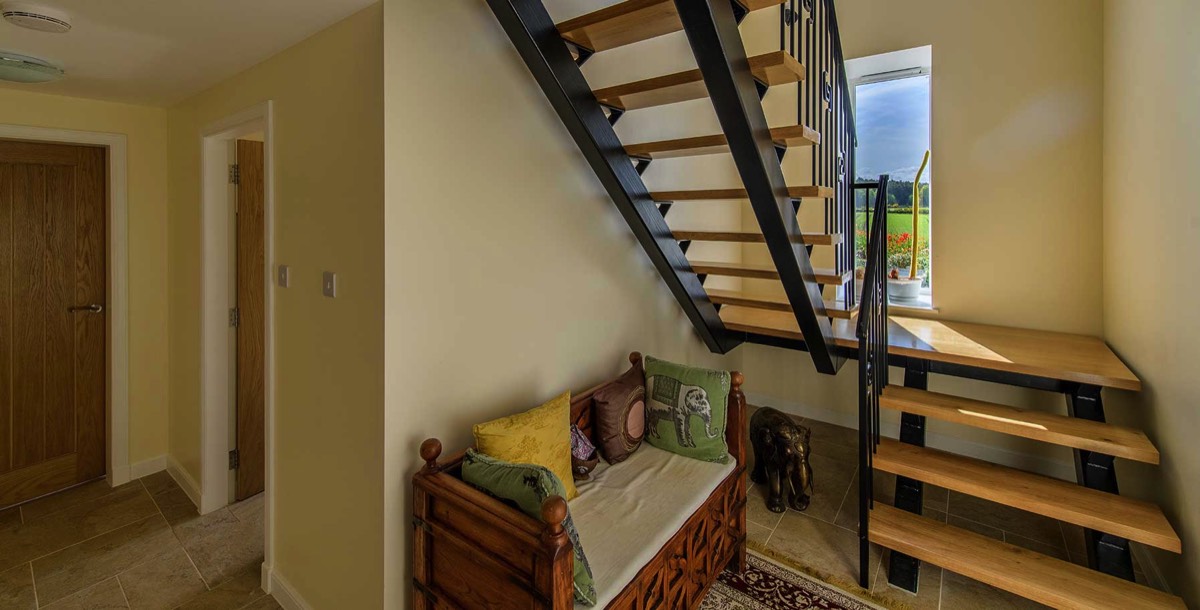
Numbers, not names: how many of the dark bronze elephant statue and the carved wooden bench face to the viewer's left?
0

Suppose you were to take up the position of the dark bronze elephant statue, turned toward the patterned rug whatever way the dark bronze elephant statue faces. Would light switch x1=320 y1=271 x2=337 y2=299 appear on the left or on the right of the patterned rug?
right

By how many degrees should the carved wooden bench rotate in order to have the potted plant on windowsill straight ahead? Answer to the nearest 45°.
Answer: approximately 90° to its left

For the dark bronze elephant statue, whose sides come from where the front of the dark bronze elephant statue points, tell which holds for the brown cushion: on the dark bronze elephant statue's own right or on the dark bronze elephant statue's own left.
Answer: on the dark bronze elephant statue's own right

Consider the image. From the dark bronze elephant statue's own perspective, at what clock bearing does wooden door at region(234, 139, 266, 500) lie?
The wooden door is roughly at 4 o'clock from the dark bronze elephant statue.

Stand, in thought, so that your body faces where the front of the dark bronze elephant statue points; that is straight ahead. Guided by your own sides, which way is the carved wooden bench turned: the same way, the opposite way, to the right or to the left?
the same way

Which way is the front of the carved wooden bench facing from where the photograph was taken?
facing the viewer and to the right of the viewer

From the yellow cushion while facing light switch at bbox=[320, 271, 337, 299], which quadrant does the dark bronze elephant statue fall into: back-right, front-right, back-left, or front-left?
back-right

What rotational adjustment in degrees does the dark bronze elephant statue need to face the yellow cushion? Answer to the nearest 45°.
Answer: approximately 90° to its right

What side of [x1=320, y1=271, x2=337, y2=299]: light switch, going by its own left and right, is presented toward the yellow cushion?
left
